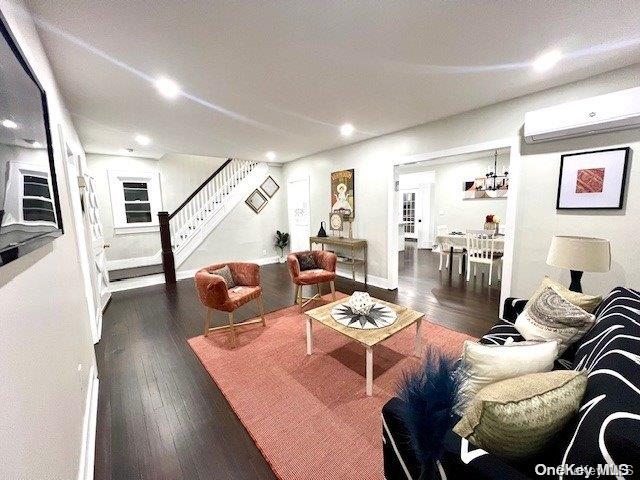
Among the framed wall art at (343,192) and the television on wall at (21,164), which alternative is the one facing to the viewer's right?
the television on wall

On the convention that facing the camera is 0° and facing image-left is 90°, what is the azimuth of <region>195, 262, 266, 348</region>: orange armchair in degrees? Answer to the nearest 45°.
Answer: approximately 315°

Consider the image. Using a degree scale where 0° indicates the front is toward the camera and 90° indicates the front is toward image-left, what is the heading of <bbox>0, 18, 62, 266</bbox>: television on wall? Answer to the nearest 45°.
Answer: approximately 270°

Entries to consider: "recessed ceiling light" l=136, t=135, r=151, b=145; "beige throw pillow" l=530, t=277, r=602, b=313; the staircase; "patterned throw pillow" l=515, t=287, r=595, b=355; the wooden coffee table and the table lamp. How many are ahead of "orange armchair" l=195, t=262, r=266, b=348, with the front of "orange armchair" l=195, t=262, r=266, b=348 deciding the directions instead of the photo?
4

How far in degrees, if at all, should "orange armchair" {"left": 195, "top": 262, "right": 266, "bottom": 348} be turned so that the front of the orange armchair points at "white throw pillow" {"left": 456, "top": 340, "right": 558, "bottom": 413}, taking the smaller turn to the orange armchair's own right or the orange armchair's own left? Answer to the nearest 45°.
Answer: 0° — it already faces it

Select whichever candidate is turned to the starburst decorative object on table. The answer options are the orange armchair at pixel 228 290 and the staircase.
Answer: the orange armchair

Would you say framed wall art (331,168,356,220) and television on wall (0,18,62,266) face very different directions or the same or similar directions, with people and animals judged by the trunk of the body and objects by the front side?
very different directions

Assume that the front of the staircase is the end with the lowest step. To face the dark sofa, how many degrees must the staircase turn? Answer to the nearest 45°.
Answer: approximately 90° to its left

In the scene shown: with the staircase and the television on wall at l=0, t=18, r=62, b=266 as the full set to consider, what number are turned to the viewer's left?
1

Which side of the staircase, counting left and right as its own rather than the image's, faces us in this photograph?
left
